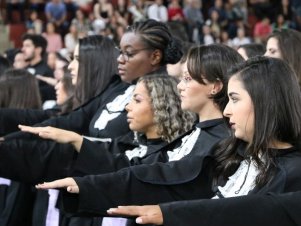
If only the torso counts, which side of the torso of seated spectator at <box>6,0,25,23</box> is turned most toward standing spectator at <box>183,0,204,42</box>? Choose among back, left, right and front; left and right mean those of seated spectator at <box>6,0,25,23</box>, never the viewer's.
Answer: left

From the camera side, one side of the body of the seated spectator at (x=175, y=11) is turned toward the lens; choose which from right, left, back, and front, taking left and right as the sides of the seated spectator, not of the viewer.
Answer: front

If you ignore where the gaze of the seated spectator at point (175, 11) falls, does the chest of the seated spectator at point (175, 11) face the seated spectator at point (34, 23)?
no

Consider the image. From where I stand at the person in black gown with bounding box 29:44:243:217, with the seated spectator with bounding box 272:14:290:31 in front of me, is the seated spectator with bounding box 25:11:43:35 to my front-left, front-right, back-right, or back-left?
front-left

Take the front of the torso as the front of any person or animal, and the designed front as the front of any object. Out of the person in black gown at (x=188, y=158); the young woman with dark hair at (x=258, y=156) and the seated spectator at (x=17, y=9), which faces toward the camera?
the seated spectator

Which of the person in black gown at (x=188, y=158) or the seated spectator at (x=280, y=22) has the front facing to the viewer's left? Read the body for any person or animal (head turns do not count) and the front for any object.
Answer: the person in black gown

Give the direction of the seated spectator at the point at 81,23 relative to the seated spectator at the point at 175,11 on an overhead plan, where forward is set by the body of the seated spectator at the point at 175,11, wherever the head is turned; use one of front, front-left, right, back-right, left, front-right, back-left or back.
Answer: right

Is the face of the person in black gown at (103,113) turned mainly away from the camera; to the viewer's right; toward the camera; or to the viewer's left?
to the viewer's left

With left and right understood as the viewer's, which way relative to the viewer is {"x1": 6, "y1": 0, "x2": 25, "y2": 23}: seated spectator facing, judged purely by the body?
facing the viewer

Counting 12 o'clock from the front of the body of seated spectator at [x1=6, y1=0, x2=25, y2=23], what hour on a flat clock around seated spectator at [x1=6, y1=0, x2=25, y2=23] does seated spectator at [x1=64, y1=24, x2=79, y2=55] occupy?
seated spectator at [x1=64, y1=24, x2=79, y2=55] is roughly at 11 o'clock from seated spectator at [x1=6, y1=0, x2=25, y2=23].

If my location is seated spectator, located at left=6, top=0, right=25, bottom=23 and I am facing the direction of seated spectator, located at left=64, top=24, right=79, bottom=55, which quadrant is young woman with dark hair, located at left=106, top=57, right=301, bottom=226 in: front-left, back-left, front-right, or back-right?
front-right

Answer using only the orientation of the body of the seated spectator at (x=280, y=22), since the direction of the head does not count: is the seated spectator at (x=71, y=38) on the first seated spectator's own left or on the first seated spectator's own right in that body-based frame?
on the first seated spectator's own right

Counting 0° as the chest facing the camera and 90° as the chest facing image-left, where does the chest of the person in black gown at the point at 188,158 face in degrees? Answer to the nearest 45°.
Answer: approximately 90°

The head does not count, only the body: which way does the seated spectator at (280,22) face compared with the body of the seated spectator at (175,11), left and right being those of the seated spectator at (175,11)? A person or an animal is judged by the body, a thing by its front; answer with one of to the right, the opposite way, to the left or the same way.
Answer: the same way

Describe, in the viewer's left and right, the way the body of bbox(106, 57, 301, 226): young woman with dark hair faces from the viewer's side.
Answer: facing to the left of the viewer

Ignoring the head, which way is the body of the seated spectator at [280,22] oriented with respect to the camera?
toward the camera
